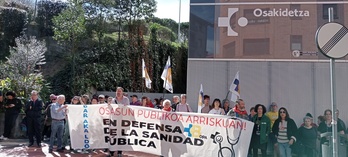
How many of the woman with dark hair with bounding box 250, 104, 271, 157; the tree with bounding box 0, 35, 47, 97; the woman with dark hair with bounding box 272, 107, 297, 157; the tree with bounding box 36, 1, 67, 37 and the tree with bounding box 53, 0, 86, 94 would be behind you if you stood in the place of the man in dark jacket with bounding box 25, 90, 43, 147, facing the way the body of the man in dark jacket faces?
3

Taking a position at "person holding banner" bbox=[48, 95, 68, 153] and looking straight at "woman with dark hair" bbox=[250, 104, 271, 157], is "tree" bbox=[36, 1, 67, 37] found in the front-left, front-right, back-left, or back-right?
back-left

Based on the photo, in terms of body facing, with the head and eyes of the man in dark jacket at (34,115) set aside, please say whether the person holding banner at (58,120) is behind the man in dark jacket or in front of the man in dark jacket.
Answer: in front

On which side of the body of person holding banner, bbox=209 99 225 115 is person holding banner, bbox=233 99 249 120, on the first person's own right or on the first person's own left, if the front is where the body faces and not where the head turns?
on the first person's own left

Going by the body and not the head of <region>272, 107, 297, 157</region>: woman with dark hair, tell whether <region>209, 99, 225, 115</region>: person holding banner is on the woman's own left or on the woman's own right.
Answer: on the woman's own right

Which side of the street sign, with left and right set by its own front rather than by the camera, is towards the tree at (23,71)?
right

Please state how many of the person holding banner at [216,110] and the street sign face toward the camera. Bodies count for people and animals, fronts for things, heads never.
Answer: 2

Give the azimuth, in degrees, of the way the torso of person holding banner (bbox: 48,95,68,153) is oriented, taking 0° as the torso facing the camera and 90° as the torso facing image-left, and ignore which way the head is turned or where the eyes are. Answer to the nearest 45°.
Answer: approximately 315°

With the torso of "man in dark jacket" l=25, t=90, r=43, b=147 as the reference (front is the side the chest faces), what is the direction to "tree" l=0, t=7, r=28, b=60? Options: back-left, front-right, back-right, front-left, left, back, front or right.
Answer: back

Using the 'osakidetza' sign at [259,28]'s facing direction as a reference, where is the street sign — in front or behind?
in front

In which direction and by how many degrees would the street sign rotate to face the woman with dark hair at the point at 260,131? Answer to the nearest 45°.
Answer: approximately 135° to its right
